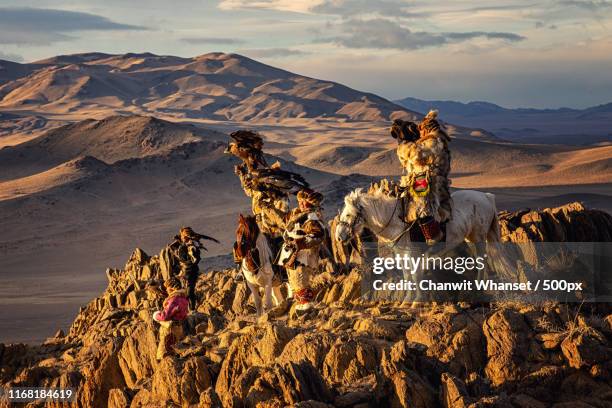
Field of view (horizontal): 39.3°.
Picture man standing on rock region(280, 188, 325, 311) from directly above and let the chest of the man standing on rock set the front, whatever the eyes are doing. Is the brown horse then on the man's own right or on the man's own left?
on the man's own right

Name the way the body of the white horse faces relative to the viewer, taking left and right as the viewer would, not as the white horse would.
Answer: facing to the left of the viewer

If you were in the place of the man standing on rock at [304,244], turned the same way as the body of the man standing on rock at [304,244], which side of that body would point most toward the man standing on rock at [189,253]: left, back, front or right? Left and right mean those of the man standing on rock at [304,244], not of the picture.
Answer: right

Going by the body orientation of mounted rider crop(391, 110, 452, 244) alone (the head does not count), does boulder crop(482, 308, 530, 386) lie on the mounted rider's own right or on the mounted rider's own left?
on the mounted rider's own left

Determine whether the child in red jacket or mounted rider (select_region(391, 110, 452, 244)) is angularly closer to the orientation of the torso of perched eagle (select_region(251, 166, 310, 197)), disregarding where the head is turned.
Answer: the child in red jacket

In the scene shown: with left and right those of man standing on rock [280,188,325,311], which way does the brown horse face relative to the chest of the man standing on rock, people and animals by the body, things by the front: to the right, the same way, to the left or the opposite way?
the same way

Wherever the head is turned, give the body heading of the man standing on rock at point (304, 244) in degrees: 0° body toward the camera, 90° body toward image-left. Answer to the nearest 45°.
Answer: approximately 45°

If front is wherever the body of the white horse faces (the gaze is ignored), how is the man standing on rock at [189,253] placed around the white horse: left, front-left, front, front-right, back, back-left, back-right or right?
front-right

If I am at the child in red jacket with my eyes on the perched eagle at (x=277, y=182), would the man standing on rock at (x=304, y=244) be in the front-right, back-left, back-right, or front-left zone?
front-right

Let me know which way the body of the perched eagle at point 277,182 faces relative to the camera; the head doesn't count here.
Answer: to the viewer's left

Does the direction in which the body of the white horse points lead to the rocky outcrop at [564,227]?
no

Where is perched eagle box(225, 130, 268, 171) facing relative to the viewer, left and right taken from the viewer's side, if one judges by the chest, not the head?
facing to the left of the viewer

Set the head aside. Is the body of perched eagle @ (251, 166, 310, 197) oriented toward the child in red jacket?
no

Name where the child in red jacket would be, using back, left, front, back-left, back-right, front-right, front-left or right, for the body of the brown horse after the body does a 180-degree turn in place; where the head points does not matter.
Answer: back

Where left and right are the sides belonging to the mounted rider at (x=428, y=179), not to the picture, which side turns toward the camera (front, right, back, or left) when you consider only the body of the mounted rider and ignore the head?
left

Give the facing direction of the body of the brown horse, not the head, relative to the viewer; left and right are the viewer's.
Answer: facing the viewer and to the left of the viewer

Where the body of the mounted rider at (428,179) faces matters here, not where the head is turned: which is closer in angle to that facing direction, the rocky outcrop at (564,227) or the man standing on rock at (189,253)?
the man standing on rock

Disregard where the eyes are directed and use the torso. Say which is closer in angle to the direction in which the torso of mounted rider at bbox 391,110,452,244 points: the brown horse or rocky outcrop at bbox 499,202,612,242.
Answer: the brown horse

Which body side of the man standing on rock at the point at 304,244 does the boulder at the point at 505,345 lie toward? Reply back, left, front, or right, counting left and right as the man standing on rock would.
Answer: left

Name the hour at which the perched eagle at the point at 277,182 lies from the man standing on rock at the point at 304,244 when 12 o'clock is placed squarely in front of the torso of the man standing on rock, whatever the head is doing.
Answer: The perched eagle is roughly at 4 o'clock from the man standing on rock.

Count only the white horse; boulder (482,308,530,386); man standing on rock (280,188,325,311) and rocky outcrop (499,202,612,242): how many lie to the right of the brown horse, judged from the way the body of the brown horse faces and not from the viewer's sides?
0
